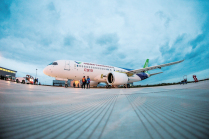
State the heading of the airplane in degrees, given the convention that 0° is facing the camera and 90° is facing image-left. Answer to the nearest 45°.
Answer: approximately 45°
